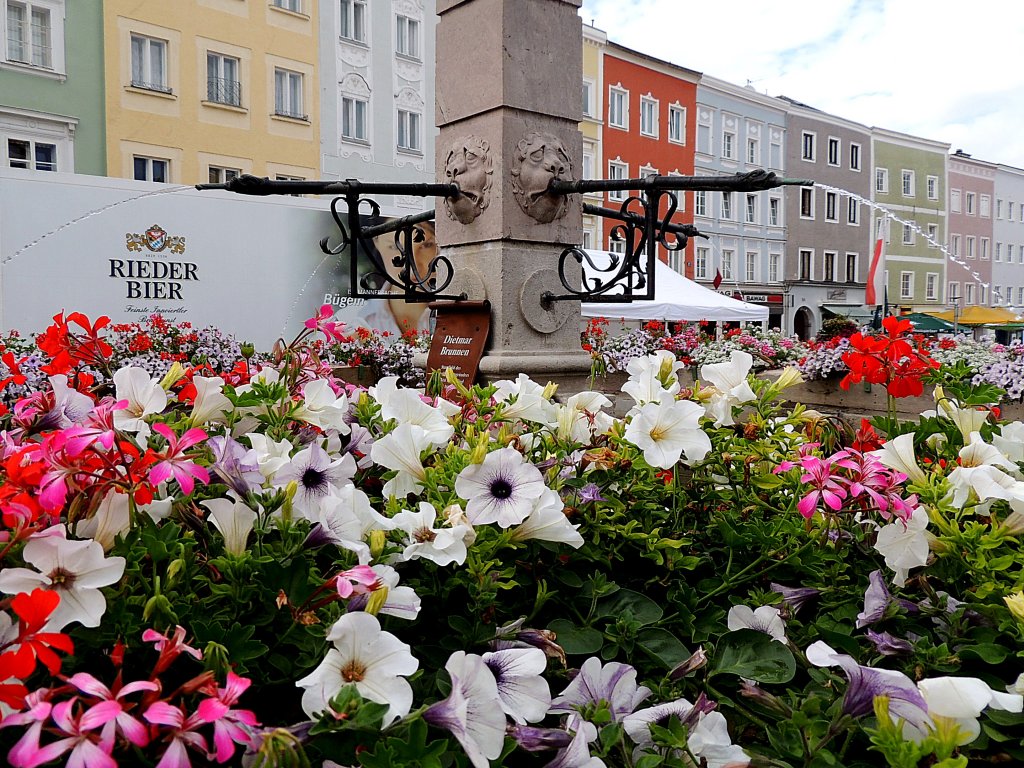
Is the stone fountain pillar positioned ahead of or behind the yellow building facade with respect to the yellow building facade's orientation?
ahead

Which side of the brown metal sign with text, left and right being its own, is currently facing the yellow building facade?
back

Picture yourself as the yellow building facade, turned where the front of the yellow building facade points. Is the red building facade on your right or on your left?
on your left

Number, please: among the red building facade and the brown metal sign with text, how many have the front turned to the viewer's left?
0

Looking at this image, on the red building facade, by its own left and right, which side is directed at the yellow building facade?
right

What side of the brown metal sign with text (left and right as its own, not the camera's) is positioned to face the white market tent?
back

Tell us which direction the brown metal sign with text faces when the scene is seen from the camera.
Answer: facing the viewer

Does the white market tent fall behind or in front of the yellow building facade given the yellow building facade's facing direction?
in front

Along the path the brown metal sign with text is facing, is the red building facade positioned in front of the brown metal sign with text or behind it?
behind

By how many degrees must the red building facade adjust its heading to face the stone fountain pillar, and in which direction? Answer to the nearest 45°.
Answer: approximately 45° to its right

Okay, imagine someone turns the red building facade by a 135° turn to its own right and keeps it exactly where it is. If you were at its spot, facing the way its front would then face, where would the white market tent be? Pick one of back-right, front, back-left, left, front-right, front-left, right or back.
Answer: left

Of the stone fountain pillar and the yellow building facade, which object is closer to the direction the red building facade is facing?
the stone fountain pillar

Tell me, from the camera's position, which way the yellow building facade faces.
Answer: facing the viewer and to the right of the viewer
